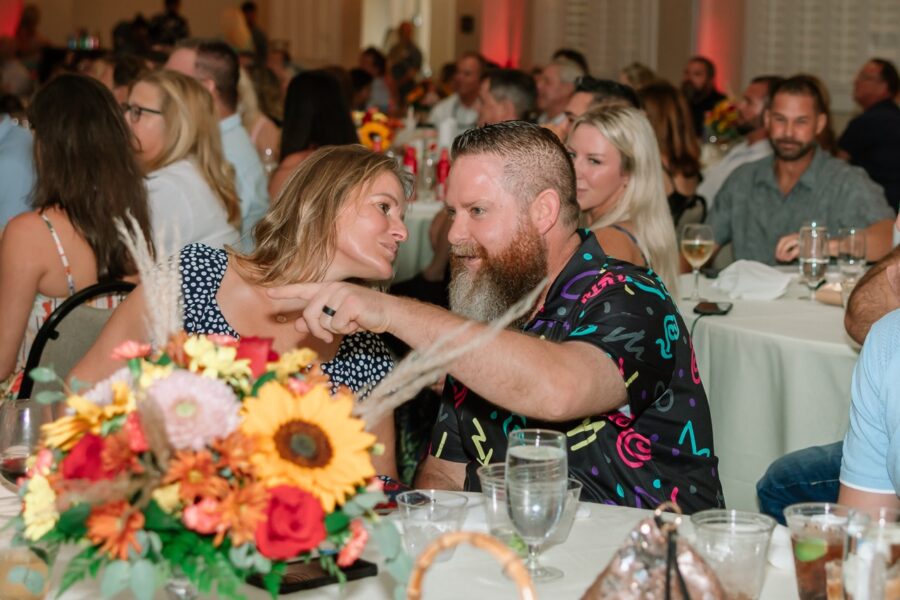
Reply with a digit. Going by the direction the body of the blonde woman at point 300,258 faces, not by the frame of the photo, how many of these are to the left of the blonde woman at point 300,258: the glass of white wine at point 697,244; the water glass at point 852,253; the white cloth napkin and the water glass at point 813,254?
4

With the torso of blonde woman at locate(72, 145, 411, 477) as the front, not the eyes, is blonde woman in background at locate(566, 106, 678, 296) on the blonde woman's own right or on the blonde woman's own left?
on the blonde woman's own left

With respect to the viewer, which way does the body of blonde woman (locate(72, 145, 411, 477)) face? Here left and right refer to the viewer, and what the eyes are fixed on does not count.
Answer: facing the viewer and to the right of the viewer

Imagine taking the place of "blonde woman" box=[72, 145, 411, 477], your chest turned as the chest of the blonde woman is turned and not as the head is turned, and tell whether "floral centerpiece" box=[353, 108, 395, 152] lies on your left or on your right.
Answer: on your left

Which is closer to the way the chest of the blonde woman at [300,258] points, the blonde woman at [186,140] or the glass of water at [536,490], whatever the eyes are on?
the glass of water
